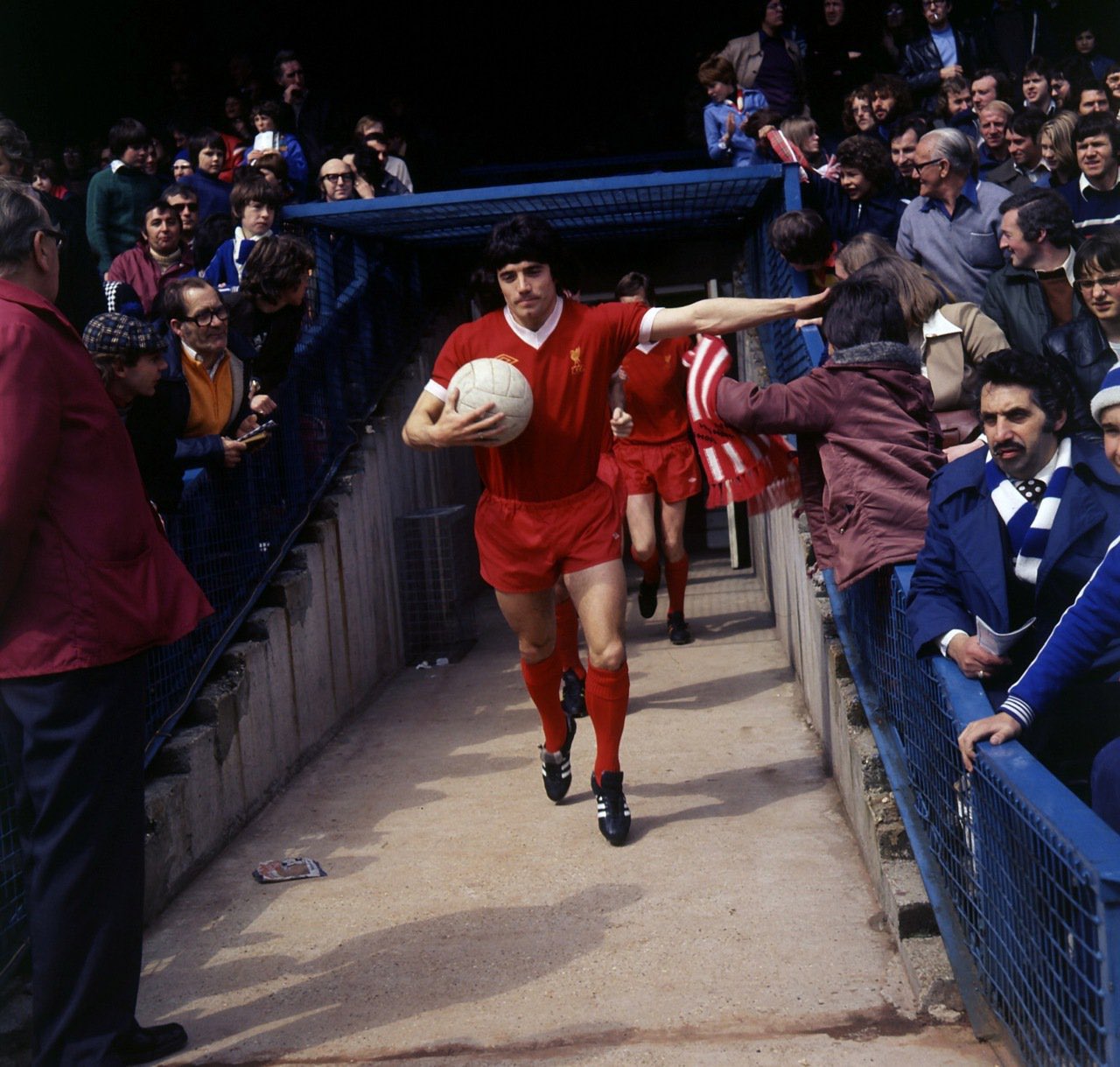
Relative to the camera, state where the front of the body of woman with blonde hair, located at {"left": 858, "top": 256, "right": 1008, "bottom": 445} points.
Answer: to the viewer's left

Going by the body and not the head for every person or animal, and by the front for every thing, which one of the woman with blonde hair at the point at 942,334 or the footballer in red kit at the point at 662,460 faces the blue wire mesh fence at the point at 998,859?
the footballer in red kit

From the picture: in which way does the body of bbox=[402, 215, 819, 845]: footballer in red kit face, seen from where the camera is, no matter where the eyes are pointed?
toward the camera

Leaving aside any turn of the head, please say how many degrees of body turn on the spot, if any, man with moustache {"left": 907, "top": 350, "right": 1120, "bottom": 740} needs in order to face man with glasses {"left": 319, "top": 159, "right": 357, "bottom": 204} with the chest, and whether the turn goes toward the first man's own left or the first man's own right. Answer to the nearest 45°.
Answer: approximately 90° to the first man's own right

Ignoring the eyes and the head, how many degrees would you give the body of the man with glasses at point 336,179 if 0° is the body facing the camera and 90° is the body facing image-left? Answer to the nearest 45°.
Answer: approximately 315°

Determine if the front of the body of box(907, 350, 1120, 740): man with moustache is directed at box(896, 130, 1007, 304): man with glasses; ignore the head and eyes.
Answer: no

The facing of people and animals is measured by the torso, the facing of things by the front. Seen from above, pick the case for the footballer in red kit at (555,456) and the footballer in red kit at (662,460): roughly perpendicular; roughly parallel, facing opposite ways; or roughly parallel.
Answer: roughly parallel

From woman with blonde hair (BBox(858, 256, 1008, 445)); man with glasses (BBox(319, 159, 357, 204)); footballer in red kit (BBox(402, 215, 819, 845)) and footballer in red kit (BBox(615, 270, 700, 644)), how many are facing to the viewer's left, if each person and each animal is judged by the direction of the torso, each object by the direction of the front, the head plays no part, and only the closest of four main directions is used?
1

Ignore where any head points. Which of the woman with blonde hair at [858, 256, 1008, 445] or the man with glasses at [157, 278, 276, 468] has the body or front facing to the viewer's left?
the woman with blonde hair

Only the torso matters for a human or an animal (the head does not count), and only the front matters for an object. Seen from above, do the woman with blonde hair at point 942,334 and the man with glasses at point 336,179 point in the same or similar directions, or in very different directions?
very different directions

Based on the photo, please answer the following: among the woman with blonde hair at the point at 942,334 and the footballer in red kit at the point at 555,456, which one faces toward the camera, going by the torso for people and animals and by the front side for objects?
the footballer in red kit

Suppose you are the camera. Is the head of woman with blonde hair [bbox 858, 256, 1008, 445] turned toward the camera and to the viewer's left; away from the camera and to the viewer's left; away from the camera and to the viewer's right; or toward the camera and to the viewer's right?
away from the camera and to the viewer's left

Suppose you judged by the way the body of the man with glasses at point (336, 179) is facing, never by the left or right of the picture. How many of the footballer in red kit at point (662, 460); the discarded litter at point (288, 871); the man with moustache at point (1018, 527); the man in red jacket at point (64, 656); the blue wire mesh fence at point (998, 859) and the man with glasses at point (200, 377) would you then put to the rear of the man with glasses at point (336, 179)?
0

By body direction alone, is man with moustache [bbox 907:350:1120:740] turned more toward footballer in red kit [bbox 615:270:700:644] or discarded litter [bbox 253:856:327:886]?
the discarded litter

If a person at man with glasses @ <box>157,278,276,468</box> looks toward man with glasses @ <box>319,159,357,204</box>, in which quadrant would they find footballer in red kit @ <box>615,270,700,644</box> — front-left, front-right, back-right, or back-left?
front-right

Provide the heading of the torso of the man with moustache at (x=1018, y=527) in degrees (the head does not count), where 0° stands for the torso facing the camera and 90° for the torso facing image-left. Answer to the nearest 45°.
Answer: approximately 45°

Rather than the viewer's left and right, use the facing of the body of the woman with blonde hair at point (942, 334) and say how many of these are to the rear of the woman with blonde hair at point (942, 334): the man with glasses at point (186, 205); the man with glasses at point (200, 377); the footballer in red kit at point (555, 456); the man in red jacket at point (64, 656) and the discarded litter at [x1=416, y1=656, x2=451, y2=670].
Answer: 0
